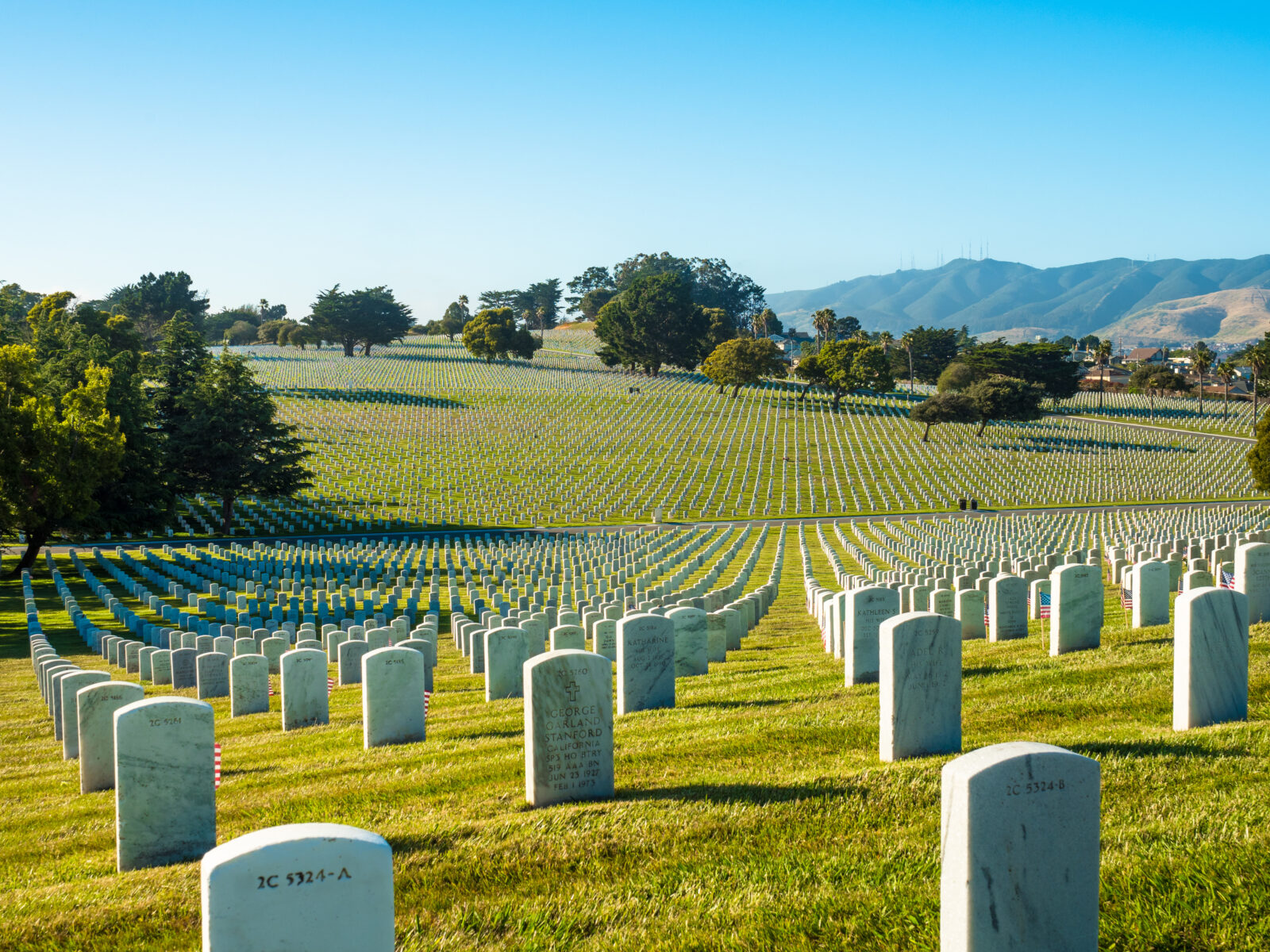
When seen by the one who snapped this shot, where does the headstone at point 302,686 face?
facing away from the viewer

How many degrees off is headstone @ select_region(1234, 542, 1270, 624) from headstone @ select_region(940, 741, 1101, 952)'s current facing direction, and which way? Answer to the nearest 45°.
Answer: approximately 135° to its left

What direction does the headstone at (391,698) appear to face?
away from the camera
